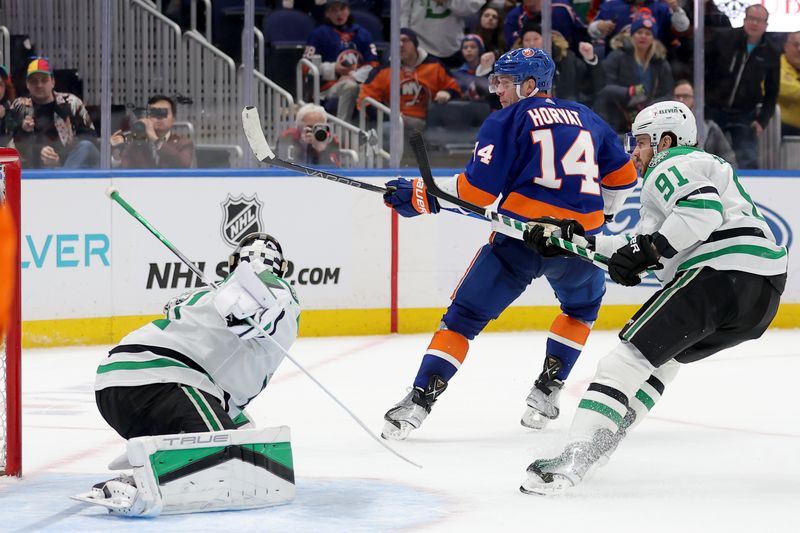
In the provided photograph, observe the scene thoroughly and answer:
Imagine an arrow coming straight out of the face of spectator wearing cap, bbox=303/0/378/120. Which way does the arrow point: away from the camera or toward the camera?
toward the camera

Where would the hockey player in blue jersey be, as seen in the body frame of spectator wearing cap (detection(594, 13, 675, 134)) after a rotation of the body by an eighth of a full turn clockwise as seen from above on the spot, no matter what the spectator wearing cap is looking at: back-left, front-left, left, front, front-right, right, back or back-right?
front-left

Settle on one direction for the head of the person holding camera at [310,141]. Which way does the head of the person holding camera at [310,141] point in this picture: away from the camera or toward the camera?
toward the camera

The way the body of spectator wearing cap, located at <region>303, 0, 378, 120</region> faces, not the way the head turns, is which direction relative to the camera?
toward the camera

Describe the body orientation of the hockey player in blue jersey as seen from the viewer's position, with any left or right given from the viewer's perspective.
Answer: facing away from the viewer and to the left of the viewer

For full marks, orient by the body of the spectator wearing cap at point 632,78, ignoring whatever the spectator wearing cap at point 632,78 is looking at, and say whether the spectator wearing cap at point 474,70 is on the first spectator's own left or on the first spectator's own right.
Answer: on the first spectator's own right

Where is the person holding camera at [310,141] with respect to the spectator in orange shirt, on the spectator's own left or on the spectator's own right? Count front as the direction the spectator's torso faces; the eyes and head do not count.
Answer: on the spectator's own right

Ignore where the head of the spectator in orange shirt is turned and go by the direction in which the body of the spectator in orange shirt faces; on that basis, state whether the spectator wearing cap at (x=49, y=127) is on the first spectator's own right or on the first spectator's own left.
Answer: on the first spectator's own right

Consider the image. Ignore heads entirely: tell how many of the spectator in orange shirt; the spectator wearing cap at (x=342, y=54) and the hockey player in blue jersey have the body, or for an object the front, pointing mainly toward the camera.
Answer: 2

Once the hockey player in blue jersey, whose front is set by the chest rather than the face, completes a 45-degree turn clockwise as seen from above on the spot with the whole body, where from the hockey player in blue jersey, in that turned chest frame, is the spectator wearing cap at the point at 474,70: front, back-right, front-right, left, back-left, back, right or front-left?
front

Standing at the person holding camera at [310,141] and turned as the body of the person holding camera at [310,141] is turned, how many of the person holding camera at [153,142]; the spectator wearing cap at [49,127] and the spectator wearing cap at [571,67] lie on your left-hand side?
1

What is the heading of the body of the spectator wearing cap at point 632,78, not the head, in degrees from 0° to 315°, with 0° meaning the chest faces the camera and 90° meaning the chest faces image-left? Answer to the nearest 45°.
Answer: approximately 0°

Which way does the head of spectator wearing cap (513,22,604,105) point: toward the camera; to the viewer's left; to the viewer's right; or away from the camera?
toward the camera

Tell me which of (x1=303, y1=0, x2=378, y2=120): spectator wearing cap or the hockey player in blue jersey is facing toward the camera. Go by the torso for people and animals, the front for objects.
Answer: the spectator wearing cap

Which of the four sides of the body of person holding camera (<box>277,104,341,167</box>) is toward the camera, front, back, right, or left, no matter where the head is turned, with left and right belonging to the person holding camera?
front

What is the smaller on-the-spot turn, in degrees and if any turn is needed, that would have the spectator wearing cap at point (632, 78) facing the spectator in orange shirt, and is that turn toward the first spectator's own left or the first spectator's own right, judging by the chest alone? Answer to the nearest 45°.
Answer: approximately 45° to the first spectator's own right

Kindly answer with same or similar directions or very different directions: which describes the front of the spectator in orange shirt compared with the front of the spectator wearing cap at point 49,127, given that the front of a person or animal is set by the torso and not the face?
same or similar directions

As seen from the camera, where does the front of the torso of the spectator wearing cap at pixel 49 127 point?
toward the camera

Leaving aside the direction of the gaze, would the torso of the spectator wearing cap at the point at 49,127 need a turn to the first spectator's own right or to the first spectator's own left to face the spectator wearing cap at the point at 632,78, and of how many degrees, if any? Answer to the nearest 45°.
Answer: approximately 90° to the first spectator's own left

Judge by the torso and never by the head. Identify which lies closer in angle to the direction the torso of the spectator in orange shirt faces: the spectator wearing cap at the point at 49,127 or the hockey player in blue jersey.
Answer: the hockey player in blue jersey

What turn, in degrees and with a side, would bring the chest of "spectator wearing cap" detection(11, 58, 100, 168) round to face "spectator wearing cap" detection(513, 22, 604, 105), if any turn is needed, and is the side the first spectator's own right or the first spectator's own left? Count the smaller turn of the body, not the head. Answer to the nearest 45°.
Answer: approximately 90° to the first spectator's own left
